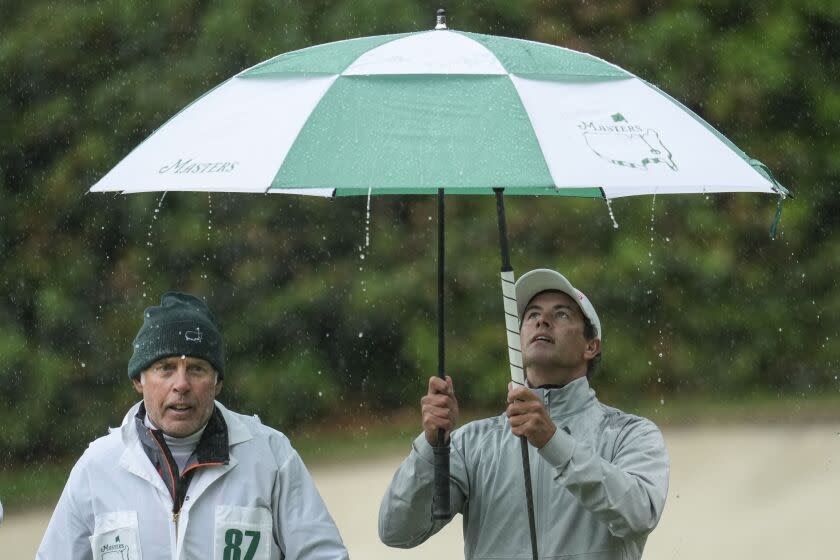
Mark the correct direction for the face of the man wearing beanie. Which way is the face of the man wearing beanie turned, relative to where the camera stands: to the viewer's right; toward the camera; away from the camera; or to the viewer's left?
toward the camera

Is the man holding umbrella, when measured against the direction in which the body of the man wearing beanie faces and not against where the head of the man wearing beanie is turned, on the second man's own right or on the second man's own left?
on the second man's own left

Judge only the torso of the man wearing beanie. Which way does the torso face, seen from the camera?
toward the camera

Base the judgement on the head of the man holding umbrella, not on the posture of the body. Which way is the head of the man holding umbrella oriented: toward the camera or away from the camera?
toward the camera
